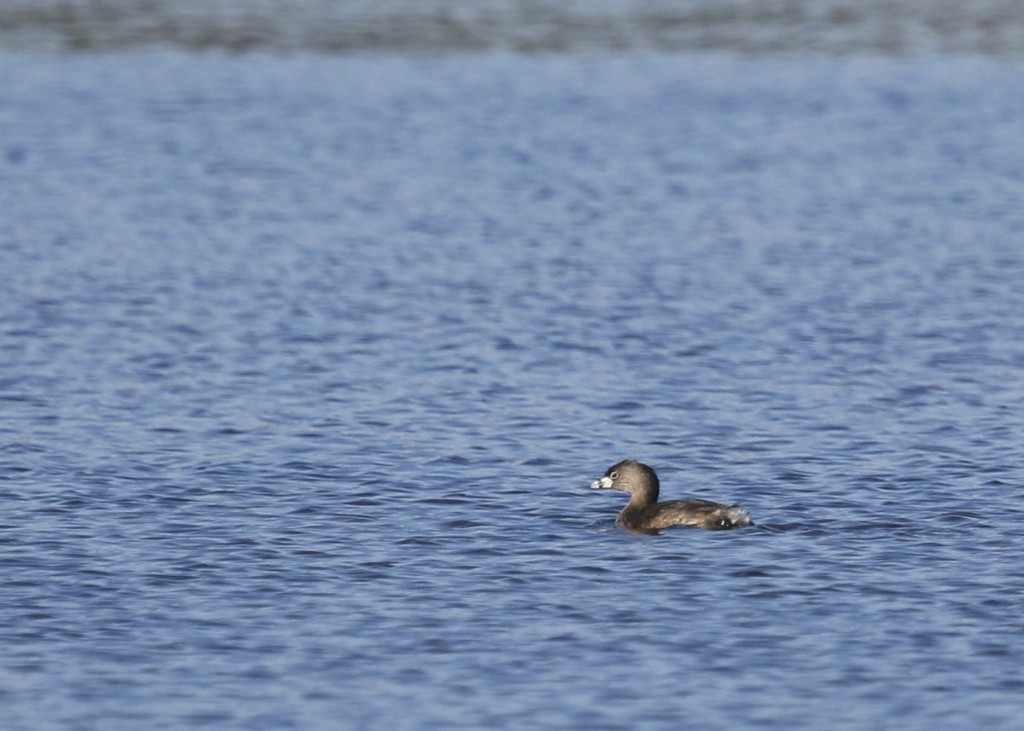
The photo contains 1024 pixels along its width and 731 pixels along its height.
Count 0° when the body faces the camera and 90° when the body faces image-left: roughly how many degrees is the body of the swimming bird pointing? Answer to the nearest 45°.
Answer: approximately 90°
